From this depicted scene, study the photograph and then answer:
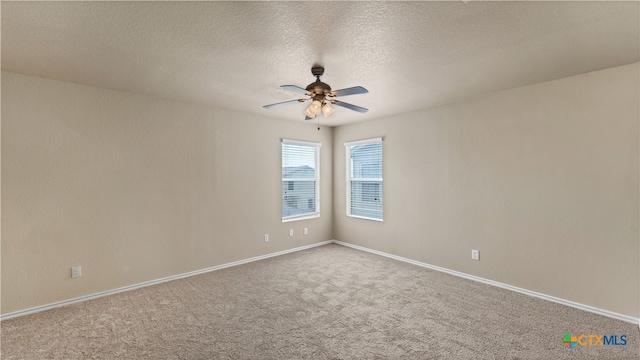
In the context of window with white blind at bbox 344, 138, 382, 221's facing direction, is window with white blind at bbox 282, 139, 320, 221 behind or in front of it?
in front

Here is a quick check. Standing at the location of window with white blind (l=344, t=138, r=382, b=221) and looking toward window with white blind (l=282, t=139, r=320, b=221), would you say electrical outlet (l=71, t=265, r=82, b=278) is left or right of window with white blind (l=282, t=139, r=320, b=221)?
left

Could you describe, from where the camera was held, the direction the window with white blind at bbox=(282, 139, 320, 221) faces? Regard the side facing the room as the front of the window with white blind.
facing the viewer and to the right of the viewer

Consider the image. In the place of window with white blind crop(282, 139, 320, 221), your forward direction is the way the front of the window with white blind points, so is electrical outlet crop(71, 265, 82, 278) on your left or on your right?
on your right

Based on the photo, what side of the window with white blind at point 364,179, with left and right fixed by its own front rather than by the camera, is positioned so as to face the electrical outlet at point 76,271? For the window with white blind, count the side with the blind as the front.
front

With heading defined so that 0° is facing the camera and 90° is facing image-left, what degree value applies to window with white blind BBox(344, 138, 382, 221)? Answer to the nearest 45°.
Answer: approximately 45°

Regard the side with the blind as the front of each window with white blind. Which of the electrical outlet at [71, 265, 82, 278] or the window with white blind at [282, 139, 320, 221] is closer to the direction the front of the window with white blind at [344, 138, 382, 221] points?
the electrical outlet

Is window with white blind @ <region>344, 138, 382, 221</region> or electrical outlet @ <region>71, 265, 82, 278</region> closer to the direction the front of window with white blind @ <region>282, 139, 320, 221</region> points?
the window with white blind

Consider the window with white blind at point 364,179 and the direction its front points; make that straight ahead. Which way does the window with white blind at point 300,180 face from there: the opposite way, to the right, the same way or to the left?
to the left

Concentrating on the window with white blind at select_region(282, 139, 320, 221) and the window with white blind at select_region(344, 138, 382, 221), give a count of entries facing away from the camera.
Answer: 0

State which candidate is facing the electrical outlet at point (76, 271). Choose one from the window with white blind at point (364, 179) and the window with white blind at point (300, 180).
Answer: the window with white blind at point (364, 179)

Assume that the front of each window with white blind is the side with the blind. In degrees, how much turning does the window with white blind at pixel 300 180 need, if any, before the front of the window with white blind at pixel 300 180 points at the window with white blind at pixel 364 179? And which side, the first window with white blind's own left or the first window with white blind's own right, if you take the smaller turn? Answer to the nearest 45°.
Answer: approximately 45° to the first window with white blind's own left
